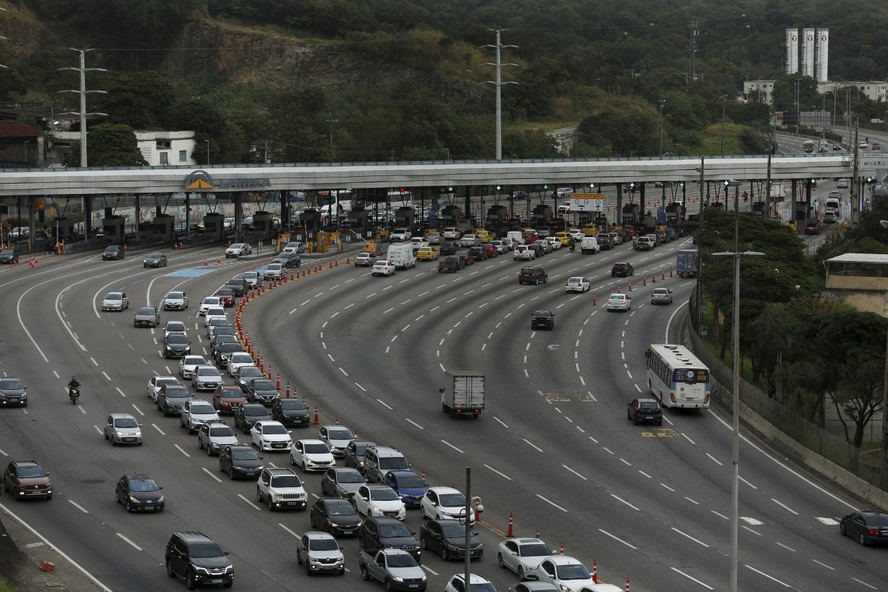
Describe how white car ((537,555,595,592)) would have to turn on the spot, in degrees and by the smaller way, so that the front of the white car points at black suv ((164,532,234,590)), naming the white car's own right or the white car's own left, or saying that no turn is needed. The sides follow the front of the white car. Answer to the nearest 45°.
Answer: approximately 135° to the white car's own right

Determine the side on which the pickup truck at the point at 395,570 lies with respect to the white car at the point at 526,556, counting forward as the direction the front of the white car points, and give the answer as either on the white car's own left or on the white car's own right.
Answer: on the white car's own right

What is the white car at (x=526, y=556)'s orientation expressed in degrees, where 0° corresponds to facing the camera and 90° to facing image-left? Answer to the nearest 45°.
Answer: approximately 315°

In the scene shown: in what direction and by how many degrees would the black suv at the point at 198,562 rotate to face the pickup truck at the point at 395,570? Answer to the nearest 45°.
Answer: approximately 45° to its left

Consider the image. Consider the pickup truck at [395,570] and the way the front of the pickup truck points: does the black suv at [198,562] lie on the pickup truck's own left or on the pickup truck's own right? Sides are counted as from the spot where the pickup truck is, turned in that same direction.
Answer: on the pickup truck's own right
